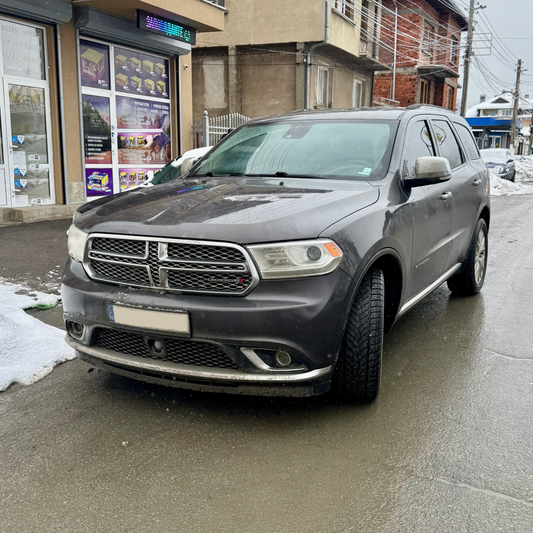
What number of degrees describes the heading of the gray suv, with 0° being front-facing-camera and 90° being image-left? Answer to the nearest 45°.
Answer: approximately 45°

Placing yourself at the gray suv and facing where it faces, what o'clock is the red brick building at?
The red brick building is roughly at 5 o'clock from the gray suv.

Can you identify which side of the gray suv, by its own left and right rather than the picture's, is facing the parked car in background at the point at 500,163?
back
